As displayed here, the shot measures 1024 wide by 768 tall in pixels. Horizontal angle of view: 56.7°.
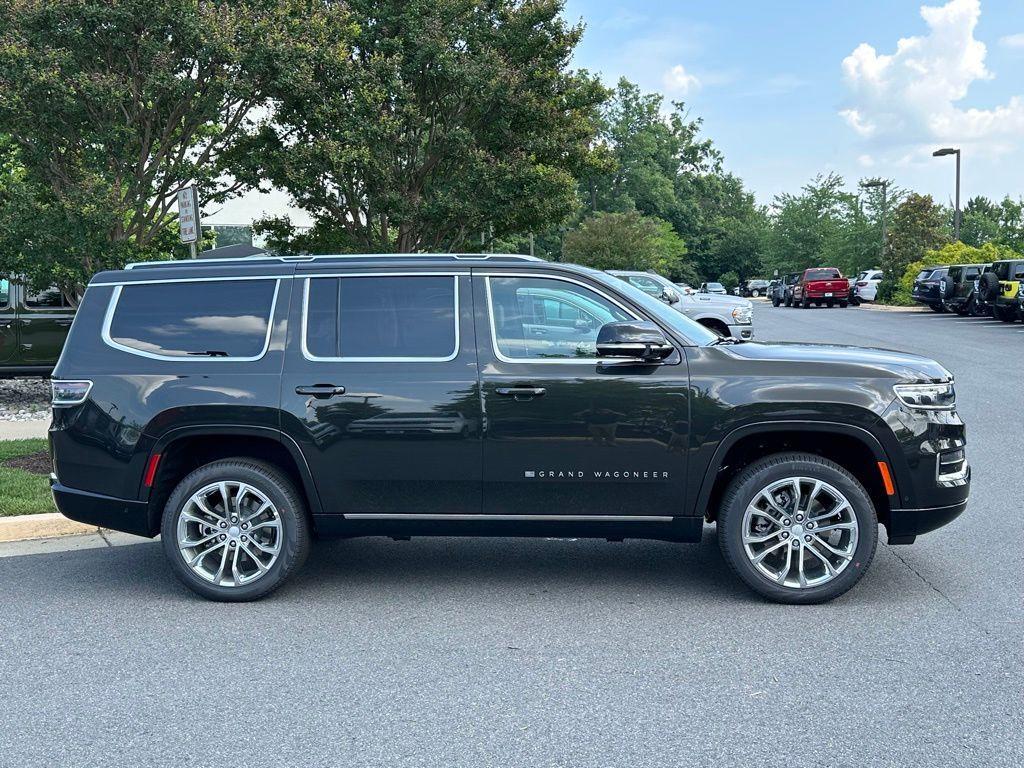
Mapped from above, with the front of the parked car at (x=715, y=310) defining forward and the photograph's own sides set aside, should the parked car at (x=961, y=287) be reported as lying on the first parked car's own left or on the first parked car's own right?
on the first parked car's own left

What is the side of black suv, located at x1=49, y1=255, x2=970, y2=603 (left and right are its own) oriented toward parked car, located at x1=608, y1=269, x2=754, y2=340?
left

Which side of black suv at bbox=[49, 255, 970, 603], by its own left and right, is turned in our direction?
right

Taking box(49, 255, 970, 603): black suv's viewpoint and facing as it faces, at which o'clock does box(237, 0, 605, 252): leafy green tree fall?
The leafy green tree is roughly at 9 o'clock from the black suv.

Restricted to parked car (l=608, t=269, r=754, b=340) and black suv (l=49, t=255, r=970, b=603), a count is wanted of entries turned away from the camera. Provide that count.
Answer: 0

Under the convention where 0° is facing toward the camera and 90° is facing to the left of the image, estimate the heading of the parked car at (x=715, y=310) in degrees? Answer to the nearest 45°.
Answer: approximately 315°

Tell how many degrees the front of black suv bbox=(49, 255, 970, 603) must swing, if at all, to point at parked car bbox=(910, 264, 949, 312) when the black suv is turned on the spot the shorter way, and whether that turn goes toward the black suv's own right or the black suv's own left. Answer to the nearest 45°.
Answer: approximately 45° to the black suv's own left

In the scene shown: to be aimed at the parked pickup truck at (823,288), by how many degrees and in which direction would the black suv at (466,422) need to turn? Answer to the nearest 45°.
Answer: approximately 90° to its left

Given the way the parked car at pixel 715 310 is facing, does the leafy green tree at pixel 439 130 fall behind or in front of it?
behind

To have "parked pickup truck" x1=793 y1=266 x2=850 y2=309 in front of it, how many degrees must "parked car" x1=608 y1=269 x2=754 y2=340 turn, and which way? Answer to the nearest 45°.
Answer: approximately 135° to its left

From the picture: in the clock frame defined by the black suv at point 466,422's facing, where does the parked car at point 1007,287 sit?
The parked car is roughly at 10 o'clock from the black suv.

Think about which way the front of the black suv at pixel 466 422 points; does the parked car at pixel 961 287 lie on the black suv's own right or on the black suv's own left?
on the black suv's own left

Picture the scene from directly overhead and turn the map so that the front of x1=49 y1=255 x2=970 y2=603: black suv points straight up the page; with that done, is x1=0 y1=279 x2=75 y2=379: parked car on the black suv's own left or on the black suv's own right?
on the black suv's own left
